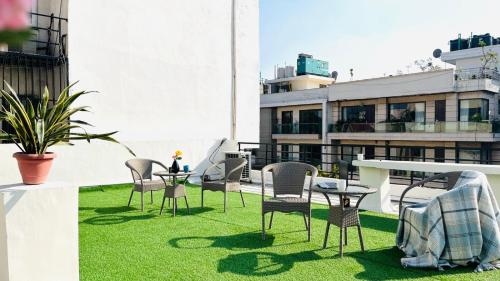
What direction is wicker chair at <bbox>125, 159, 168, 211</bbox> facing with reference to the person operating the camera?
facing the viewer and to the right of the viewer

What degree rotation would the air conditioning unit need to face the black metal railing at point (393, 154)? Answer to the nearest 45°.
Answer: approximately 135° to its left

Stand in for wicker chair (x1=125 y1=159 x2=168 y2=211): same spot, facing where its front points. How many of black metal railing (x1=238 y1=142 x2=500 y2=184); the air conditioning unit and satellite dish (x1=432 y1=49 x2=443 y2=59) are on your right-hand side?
0

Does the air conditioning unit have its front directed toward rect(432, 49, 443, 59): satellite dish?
no

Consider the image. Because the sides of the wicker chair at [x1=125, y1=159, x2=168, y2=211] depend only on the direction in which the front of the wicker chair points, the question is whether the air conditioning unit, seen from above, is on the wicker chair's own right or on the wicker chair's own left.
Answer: on the wicker chair's own left

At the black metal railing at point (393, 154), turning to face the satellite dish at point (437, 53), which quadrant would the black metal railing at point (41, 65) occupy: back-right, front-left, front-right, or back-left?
back-left

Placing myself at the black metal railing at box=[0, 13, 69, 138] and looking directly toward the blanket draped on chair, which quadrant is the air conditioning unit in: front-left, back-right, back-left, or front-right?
front-left

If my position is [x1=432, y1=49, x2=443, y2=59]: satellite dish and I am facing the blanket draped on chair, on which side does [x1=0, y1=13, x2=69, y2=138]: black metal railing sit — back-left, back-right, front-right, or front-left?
front-right

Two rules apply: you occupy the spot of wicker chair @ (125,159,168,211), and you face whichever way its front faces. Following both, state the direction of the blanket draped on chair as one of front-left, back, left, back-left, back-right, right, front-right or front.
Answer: front

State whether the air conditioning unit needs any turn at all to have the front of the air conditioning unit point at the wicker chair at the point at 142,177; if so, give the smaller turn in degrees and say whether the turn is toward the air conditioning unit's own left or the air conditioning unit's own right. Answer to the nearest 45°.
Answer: approximately 45° to the air conditioning unit's own right

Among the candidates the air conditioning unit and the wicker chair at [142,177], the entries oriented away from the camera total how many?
0

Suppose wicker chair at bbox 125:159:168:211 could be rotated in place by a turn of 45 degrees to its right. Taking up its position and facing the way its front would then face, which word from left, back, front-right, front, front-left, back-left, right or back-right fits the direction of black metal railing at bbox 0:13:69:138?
back-right

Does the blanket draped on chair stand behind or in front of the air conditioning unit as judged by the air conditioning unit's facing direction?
in front

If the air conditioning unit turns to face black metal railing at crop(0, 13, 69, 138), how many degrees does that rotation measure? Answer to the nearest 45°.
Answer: approximately 90° to its right

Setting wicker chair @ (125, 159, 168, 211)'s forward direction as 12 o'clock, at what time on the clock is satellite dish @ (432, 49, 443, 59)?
The satellite dish is roughly at 9 o'clock from the wicker chair.

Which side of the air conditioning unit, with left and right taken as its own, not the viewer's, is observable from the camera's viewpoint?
front
